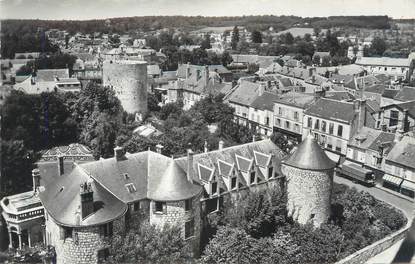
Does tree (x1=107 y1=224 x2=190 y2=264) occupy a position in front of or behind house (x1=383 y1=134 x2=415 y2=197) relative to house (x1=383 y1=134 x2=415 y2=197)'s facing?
in front

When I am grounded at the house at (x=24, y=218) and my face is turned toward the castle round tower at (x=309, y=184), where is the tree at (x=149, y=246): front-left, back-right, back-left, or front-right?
front-right

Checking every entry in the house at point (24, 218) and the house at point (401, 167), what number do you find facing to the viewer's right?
0

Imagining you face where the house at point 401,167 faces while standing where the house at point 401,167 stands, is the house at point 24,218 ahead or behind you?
ahead

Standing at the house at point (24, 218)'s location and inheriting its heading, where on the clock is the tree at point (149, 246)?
The tree is roughly at 9 o'clock from the house.

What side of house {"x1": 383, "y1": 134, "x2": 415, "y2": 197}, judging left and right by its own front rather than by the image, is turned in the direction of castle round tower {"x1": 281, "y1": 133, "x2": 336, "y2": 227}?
front

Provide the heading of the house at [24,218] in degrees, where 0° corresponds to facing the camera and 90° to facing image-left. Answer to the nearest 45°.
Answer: approximately 45°

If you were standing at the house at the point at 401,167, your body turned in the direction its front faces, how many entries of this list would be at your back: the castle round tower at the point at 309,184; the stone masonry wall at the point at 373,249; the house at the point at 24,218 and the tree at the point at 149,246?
0

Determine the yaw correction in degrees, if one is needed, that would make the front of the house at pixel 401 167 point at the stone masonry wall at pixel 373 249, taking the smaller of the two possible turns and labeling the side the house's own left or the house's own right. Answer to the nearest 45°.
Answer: approximately 45° to the house's own left

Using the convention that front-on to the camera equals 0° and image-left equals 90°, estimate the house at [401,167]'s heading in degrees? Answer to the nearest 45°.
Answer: approximately 45°

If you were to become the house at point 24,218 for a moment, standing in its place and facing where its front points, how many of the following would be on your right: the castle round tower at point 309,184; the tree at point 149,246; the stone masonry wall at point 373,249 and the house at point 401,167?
0

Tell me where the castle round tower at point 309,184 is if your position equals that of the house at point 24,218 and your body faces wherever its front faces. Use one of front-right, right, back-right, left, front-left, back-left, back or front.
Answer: back-left

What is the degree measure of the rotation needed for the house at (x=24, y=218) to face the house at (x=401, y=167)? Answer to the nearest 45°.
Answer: approximately 135° to its left
